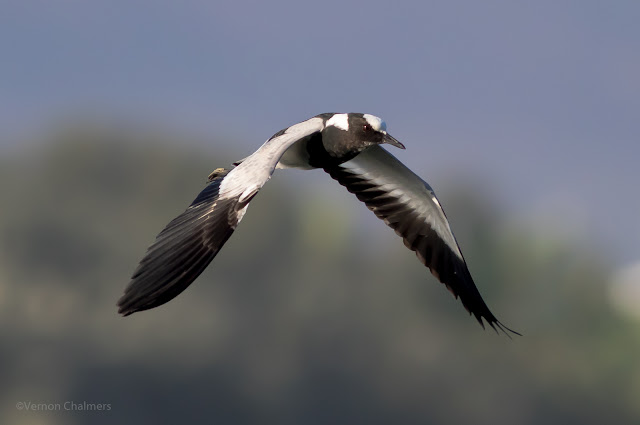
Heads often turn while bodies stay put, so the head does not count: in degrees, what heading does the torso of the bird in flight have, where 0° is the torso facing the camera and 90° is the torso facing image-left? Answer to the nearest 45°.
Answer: approximately 315°
